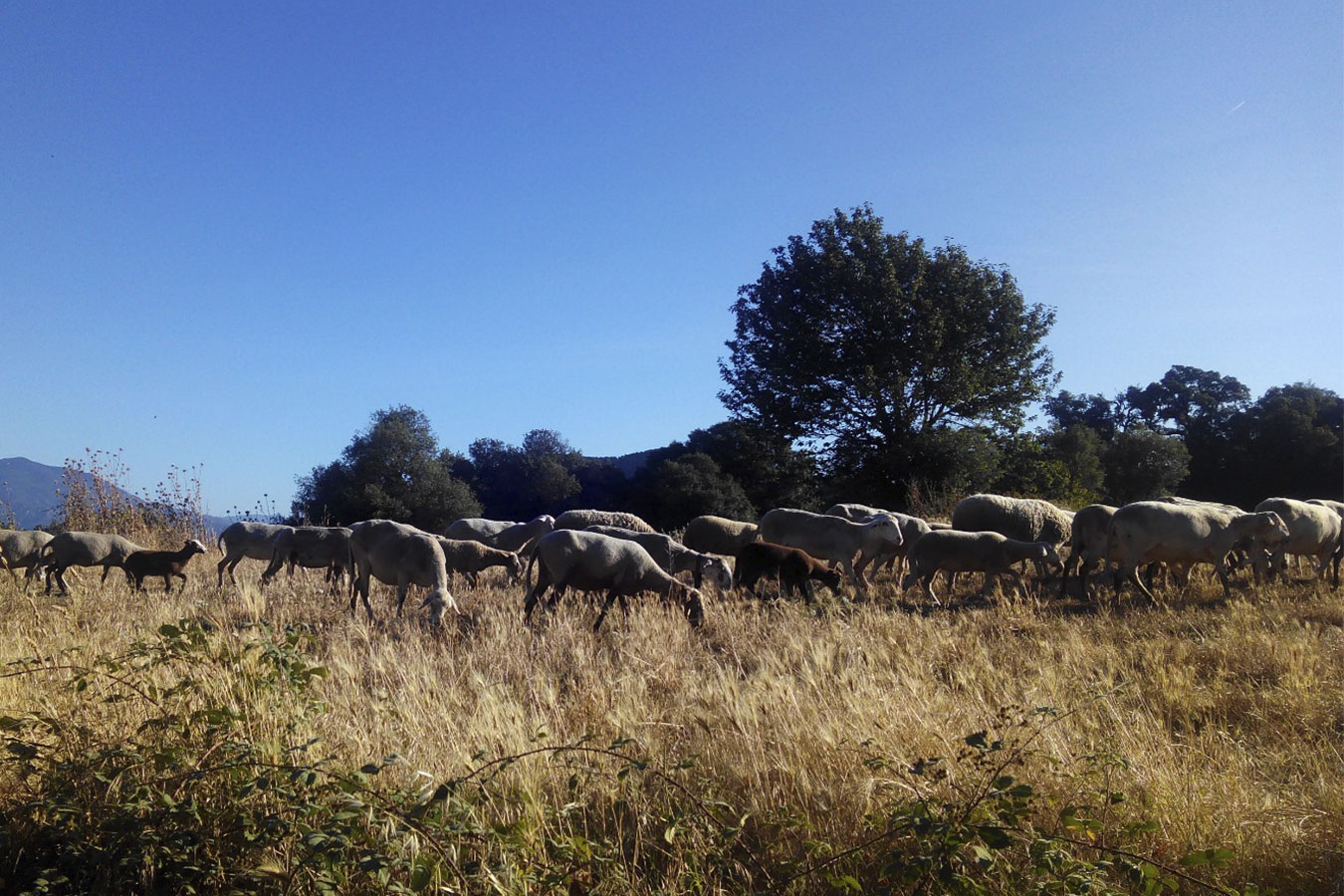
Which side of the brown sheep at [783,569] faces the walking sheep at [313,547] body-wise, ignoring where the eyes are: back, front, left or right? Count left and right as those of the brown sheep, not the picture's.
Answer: back

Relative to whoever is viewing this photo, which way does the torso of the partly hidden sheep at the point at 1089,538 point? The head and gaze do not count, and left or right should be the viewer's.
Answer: facing away from the viewer and to the right of the viewer

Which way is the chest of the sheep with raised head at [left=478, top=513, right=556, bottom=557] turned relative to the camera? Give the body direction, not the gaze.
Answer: to the viewer's right

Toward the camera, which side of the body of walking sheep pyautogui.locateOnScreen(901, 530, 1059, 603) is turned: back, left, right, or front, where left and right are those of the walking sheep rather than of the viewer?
right

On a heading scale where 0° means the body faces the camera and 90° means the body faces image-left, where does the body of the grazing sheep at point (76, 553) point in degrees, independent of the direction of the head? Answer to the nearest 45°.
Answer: approximately 270°

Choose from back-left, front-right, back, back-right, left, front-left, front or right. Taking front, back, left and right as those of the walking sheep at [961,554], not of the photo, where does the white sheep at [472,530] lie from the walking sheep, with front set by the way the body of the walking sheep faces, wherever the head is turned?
back

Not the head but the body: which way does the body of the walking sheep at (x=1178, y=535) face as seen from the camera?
to the viewer's right

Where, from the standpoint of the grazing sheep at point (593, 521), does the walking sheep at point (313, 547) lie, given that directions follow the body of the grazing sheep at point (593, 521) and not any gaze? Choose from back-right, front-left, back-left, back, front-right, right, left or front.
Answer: back-right

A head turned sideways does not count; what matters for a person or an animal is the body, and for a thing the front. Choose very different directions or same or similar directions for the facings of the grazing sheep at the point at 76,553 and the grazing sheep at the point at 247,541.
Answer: same or similar directions

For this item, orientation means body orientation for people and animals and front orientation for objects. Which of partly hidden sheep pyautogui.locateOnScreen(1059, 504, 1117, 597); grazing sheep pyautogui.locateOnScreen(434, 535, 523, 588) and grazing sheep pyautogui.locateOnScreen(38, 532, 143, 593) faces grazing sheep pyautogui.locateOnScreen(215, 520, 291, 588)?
grazing sheep pyautogui.locateOnScreen(38, 532, 143, 593)

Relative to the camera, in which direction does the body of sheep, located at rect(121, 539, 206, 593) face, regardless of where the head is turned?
to the viewer's right

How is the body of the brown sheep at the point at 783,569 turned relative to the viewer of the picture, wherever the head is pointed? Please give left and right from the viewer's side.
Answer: facing to the right of the viewer

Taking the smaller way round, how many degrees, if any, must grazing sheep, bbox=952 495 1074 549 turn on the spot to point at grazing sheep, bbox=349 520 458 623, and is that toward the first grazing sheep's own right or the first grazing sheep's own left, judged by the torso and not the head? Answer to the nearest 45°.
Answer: approximately 135° to the first grazing sheep's own right

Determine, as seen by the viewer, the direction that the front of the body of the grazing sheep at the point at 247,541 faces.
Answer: to the viewer's right

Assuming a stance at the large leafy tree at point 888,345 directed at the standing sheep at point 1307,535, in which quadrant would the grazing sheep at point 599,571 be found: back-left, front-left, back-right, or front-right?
front-right

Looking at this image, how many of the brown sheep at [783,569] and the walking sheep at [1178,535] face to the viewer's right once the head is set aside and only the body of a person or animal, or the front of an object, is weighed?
2

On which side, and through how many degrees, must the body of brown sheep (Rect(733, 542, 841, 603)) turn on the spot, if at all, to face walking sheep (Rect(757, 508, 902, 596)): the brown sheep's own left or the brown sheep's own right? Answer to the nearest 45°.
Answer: approximately 90° to the brown sheep's own left
